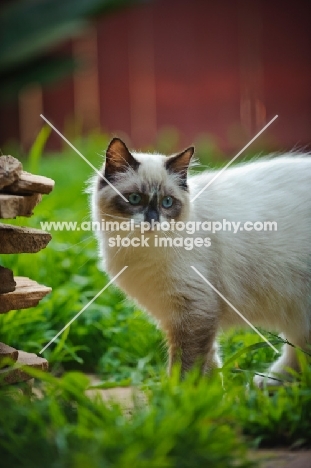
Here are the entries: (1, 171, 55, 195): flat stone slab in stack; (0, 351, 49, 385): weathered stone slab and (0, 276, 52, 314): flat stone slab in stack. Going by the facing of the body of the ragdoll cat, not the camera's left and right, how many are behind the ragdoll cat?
0

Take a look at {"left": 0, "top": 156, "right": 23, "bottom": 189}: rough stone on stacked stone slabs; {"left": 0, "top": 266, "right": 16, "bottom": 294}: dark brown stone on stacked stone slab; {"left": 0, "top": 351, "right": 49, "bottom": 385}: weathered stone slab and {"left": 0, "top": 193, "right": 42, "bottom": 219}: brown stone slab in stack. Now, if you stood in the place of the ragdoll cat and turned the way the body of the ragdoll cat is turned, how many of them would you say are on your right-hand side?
0

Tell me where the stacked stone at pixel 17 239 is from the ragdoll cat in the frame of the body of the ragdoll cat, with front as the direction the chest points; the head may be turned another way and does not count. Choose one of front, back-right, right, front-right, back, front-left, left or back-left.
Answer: front-left

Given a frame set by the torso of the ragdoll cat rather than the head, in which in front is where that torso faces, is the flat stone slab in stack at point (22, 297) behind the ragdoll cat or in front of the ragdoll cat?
in front

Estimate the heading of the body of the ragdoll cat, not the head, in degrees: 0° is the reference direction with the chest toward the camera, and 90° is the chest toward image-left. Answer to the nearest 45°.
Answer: approximately 90°

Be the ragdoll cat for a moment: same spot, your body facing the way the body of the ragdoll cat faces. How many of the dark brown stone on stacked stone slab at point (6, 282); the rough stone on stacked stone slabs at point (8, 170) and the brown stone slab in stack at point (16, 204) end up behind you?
0
